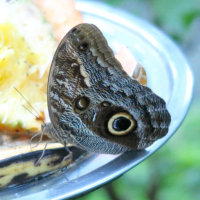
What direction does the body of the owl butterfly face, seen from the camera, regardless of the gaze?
to the viewer's left
